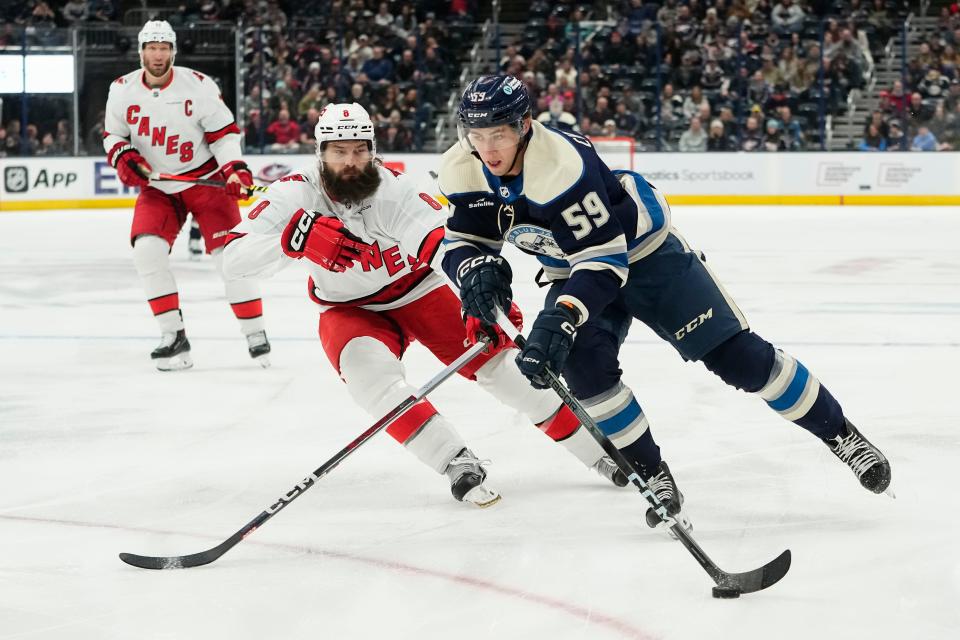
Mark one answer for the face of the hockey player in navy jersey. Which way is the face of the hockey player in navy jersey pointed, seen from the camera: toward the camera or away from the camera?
toward the camera

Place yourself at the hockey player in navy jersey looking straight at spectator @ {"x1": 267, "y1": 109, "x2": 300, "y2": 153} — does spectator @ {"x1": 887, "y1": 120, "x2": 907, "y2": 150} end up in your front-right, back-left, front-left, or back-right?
front-right

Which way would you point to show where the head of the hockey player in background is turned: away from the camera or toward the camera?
toward the camera

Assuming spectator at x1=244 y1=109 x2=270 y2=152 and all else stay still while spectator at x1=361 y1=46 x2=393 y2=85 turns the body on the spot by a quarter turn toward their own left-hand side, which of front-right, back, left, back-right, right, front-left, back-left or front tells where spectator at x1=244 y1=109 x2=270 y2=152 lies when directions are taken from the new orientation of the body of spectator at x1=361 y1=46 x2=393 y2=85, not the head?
back-right

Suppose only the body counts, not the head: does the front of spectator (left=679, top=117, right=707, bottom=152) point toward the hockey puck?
yes

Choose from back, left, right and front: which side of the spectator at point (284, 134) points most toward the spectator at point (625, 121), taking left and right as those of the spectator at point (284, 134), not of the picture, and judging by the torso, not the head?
left

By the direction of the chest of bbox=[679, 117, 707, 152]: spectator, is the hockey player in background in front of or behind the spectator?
in front

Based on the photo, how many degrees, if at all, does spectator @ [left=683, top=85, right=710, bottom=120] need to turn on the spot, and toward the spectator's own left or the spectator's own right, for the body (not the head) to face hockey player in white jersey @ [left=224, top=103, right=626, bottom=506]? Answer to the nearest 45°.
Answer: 0° — they already face them

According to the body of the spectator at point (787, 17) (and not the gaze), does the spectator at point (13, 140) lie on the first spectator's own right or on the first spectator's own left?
on the first spectator's own right

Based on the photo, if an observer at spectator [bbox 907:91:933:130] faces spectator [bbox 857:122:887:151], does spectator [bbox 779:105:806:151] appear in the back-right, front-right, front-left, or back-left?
front-right

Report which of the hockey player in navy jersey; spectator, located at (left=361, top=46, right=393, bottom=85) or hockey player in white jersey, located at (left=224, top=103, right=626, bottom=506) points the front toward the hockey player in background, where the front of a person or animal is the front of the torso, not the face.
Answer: the spectator

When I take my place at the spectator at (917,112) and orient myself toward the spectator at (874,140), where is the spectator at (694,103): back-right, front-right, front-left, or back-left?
front-right

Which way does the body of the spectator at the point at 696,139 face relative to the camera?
toward the camera

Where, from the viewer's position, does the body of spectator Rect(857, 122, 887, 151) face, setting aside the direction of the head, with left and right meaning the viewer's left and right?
facing the viewer

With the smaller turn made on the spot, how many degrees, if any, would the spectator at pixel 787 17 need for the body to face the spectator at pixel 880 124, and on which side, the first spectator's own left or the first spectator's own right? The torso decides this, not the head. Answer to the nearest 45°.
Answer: approximately 45° to the first spectator's own left

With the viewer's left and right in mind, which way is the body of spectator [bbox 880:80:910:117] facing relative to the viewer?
facing the viewer and to the left of the viewer

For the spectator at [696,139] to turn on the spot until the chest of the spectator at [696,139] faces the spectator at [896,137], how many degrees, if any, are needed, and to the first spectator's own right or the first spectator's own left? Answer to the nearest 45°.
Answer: approximately 90° to the first spectator's own left
